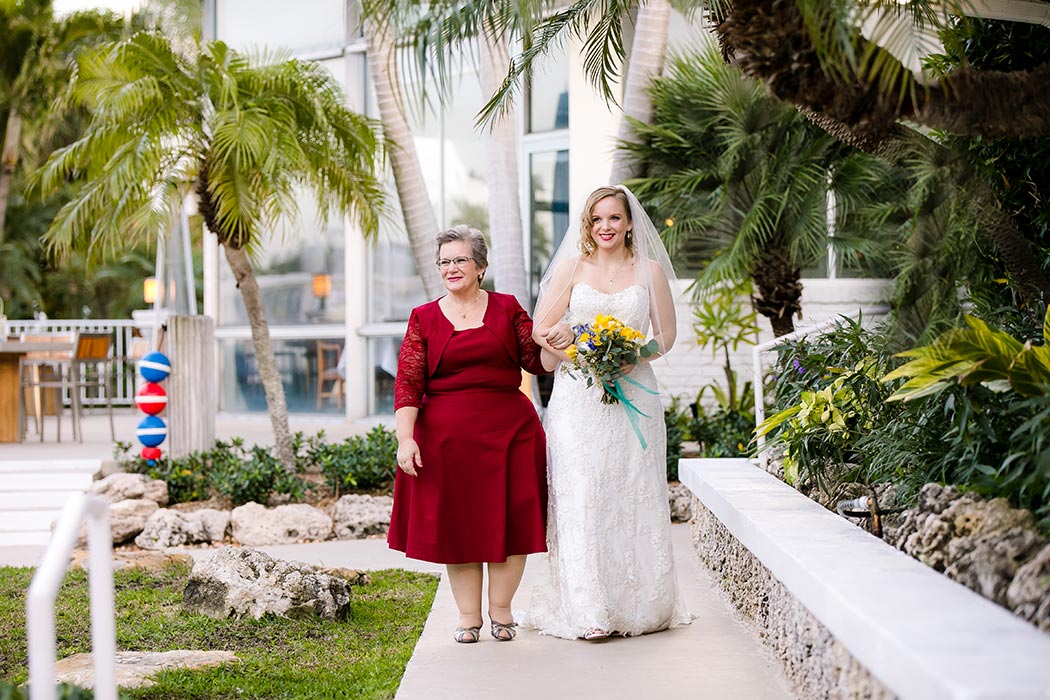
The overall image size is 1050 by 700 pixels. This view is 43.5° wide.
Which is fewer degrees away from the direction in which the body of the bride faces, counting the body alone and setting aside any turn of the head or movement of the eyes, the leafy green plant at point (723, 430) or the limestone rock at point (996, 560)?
the limestone rock

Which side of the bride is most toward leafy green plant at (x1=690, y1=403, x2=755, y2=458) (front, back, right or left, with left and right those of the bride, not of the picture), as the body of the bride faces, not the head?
back

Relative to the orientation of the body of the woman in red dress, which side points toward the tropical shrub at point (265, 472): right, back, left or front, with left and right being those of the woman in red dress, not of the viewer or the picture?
back

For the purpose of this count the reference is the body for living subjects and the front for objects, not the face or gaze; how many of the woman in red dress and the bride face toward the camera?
2

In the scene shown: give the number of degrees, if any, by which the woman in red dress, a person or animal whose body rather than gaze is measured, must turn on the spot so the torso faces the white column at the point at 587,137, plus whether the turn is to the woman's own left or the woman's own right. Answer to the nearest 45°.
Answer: approximately 180°

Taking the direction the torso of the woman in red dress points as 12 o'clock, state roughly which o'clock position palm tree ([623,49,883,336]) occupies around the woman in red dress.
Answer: The palm tree is roughly at 7 o'clock from the woman in red dress.

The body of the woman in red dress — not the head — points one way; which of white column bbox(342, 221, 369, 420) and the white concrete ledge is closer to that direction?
the white concrete ledge

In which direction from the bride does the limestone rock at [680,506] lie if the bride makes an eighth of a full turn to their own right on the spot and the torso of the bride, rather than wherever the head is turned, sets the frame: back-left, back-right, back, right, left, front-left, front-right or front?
back-right
